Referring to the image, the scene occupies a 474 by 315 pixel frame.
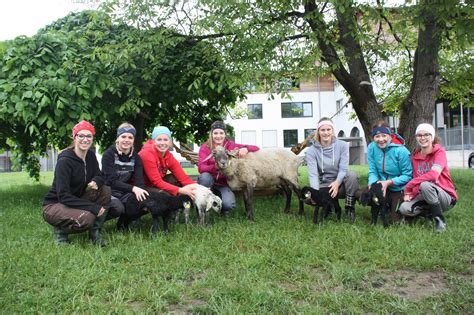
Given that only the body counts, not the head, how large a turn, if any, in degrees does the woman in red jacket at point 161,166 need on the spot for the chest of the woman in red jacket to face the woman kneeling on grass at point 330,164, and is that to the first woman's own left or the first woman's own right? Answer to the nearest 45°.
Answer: approximately 45° to the first woman's own left

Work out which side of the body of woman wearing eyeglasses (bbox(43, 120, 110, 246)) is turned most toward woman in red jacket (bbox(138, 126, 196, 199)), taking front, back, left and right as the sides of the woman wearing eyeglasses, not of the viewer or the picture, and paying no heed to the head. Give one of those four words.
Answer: left

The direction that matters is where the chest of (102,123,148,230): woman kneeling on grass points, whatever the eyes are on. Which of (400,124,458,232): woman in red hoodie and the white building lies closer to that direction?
the woman in red hoodie

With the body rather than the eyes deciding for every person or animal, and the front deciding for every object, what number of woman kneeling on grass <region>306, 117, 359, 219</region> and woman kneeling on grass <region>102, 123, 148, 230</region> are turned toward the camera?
2

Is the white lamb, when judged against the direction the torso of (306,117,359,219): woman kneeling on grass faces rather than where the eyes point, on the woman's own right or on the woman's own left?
on the woman's own right

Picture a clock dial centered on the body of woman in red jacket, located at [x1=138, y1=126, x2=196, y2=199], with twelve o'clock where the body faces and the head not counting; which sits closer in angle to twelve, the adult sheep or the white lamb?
the white lamb

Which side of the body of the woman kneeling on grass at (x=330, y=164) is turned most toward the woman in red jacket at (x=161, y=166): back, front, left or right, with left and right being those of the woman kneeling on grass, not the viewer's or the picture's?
right

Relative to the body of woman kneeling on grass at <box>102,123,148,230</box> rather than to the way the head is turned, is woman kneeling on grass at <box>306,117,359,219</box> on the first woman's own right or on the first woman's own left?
on the first woman's own left
